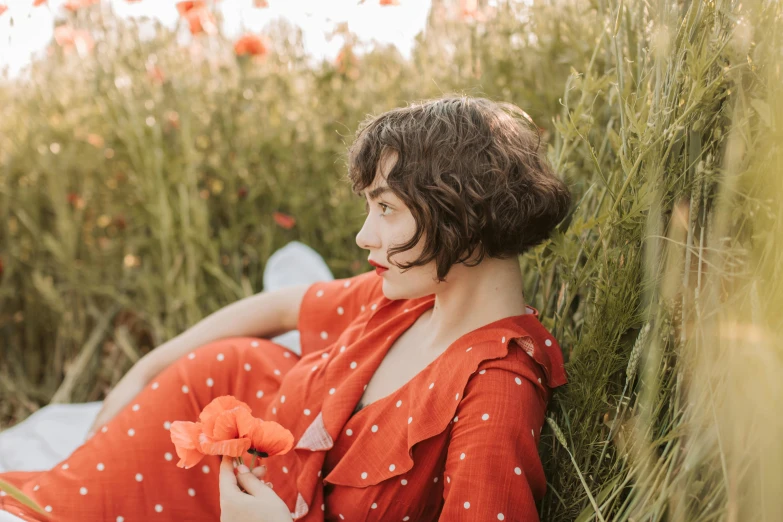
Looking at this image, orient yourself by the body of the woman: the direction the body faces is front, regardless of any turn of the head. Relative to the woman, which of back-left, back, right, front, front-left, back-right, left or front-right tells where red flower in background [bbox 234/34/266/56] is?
back-right

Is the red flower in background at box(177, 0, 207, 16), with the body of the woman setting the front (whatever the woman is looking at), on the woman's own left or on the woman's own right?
on the woman's own right

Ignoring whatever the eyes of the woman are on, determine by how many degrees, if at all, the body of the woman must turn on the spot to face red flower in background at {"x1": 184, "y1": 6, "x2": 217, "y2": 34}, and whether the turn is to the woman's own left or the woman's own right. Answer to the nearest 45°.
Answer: approximately 135° to the woman's own right

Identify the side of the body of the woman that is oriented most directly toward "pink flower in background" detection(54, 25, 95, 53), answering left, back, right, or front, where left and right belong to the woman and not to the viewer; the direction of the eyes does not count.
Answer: right

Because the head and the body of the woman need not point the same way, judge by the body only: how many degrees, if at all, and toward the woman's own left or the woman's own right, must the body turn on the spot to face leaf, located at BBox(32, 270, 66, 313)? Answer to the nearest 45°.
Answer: approximately 90° to the woman's own right

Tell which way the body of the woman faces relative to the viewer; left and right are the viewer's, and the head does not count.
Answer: facing the viewer and to the left of the viewer

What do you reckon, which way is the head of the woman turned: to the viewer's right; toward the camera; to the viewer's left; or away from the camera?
to the viewer's left

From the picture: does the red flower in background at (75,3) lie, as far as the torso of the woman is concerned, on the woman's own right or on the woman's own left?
on the woman's own right

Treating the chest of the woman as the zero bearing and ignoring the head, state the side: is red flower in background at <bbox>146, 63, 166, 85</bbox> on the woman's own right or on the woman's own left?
on the woman's own right
